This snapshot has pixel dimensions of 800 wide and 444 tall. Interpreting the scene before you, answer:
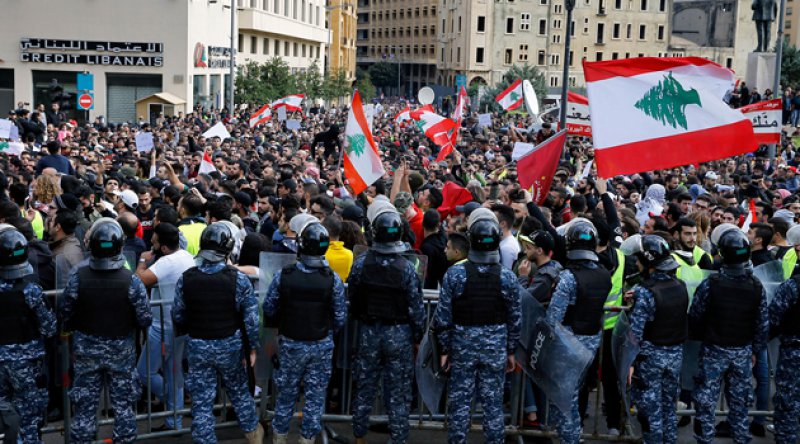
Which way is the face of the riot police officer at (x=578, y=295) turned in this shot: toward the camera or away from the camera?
away from the camera

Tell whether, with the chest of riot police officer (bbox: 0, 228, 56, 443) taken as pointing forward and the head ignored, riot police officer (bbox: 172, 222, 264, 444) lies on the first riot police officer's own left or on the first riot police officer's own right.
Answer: on the first riot police officer's own right

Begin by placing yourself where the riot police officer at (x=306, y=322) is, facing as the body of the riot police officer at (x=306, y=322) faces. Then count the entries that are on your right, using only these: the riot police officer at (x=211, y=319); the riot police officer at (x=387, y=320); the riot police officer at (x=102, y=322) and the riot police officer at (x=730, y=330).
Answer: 2

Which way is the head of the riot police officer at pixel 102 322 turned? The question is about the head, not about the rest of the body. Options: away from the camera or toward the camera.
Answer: away from the camera

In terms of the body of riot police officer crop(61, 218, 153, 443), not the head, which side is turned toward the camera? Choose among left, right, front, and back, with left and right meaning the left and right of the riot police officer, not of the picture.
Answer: back

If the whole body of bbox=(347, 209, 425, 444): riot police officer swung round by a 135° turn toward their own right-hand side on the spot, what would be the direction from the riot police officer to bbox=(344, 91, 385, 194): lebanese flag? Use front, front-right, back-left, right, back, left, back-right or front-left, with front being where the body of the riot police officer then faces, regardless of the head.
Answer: back-left

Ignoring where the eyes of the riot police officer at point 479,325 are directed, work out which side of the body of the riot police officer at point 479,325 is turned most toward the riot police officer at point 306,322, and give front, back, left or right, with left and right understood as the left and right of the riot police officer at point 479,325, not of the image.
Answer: left

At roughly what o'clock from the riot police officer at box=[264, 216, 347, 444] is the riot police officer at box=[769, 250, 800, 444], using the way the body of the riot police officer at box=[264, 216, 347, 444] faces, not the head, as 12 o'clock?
the riot police officer at box=[769, 250, 800, 444] is roughly at 3 o'clock from the riot police officer at box=[264, 216, 347, 444].

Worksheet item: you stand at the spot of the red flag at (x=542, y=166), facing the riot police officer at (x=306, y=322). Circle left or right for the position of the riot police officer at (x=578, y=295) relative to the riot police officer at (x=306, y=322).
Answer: left

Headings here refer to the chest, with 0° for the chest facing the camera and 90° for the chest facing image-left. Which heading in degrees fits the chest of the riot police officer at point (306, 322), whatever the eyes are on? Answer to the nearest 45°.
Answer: approximately 180°

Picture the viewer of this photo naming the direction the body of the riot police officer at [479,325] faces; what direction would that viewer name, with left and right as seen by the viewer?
facing away from the viewer

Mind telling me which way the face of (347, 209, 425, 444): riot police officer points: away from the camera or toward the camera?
away from the camera

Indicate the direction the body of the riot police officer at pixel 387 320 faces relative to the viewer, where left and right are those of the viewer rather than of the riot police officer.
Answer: facing away from the viewer

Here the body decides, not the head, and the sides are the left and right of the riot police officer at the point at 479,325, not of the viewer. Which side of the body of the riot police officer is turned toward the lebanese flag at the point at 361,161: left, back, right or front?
front

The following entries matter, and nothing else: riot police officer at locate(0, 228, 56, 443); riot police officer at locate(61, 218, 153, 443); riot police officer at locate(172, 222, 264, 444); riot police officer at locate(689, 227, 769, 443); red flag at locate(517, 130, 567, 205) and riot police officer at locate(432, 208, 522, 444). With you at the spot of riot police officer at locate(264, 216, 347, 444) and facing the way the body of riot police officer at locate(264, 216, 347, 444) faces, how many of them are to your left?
3

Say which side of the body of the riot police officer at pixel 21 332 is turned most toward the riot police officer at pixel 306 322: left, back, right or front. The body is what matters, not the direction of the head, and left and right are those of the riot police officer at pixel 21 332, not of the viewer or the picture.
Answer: right

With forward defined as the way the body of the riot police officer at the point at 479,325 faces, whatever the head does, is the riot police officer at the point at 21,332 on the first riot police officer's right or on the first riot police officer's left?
on the first riot police officer's left

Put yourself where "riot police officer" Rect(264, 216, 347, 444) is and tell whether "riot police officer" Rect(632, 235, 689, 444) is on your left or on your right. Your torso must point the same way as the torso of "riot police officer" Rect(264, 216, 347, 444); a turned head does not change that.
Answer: on your right
